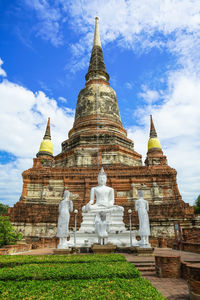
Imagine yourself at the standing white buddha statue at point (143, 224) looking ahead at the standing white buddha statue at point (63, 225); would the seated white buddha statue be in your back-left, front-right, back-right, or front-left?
front-right

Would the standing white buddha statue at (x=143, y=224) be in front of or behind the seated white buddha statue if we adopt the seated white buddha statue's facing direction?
in front

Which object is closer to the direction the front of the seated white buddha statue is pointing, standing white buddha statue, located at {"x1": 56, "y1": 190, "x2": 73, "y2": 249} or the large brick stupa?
the standing white buddha statue

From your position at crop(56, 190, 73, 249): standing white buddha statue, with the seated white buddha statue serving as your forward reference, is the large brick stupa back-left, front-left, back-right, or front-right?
front-left

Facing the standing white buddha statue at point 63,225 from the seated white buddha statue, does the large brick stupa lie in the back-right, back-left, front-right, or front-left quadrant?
back-right

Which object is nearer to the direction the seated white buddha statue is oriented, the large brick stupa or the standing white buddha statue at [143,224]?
the standing white buddha statue

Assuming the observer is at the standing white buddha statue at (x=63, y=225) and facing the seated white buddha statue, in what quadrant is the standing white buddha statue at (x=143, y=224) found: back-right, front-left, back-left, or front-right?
front-right

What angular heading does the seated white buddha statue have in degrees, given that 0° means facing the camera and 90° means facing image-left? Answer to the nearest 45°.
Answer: approximately 0°

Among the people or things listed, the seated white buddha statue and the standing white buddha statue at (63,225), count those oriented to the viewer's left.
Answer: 0

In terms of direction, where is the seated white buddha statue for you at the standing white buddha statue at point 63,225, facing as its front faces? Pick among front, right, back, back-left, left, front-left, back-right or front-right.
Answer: left

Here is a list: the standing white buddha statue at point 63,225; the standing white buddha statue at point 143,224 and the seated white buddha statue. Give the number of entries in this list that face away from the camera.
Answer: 0

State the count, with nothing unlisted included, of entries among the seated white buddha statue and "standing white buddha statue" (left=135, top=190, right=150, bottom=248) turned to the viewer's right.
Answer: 0

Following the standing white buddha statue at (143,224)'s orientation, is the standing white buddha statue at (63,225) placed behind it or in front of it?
in front

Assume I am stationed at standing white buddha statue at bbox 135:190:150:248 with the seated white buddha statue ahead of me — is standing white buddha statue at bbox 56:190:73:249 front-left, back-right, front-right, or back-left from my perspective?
front-left

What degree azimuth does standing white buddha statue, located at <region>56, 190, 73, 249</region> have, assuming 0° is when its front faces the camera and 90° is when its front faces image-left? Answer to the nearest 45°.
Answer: approximately 315°
